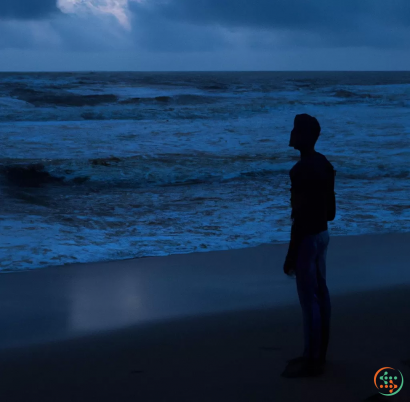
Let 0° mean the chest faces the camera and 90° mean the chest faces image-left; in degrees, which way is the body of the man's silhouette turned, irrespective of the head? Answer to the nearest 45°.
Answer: approximately 90°
